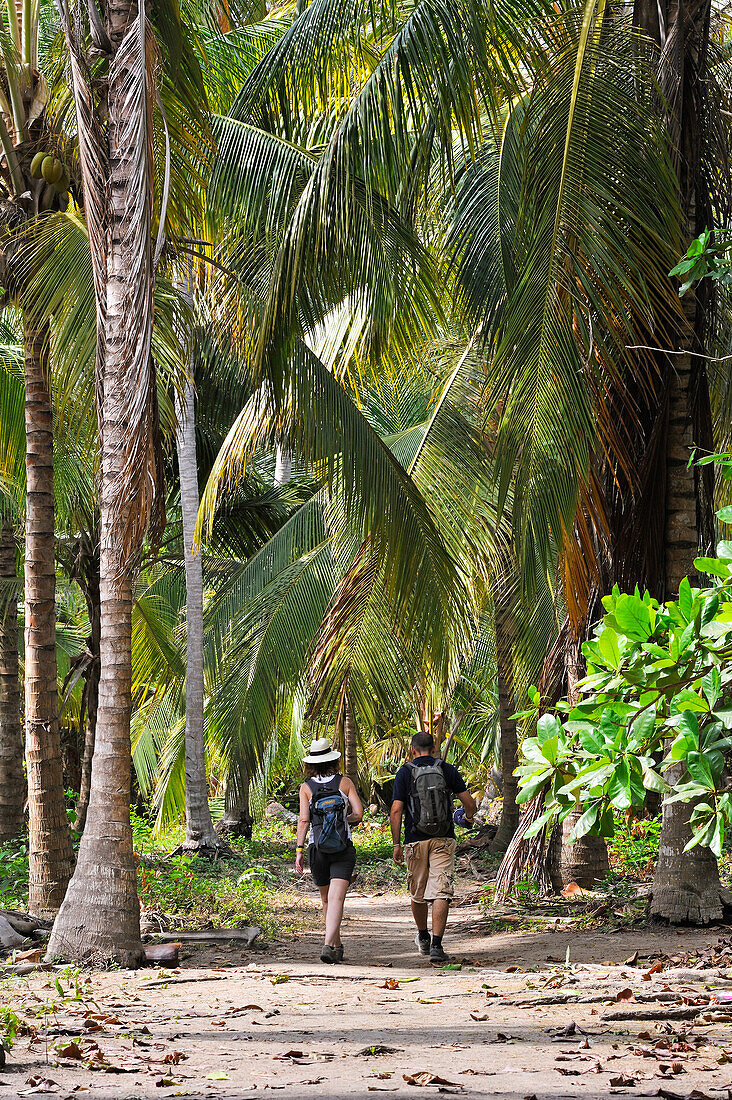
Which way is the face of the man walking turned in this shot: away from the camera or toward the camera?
away from the camera

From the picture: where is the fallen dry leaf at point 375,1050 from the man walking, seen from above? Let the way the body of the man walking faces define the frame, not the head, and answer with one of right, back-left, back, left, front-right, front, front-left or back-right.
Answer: back

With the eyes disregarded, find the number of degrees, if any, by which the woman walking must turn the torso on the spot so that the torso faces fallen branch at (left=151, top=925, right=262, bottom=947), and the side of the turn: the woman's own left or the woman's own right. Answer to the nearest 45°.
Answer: approximately 45° to the woman's own left

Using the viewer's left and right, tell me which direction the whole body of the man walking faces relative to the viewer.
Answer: facing away from the viewer

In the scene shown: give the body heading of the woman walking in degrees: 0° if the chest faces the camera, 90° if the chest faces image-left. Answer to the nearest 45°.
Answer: approximately 180°

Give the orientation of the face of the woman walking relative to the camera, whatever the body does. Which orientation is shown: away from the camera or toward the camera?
away from the camera

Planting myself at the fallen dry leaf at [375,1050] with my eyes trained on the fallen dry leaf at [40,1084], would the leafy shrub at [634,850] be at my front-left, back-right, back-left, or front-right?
back-right

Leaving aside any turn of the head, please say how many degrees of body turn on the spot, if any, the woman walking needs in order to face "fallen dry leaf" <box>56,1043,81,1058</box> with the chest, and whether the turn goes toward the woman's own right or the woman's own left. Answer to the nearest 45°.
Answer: approximately 180°
